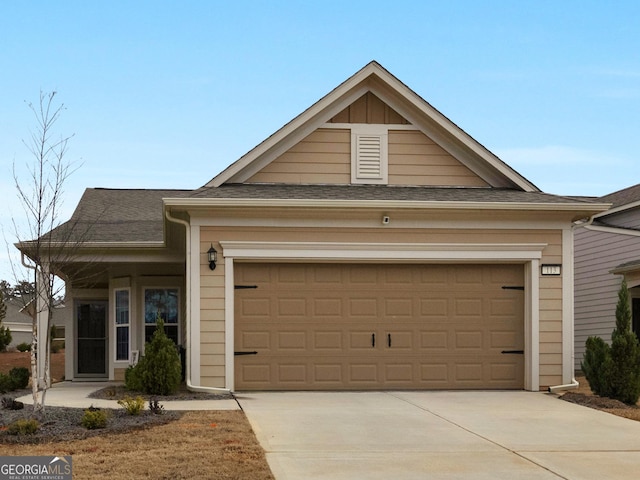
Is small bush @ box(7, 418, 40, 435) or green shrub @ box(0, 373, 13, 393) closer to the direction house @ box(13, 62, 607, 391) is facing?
the small bush

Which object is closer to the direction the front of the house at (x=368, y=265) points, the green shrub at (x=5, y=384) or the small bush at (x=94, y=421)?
the small bush

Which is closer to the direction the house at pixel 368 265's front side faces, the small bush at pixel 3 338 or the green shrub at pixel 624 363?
the green shrub

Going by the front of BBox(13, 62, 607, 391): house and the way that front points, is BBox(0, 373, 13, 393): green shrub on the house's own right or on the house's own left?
on the house's own right

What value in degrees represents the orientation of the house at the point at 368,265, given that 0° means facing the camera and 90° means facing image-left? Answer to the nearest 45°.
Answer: approximately 0°

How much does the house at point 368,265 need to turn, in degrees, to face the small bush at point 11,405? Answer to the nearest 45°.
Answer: approximately 45° to its right
